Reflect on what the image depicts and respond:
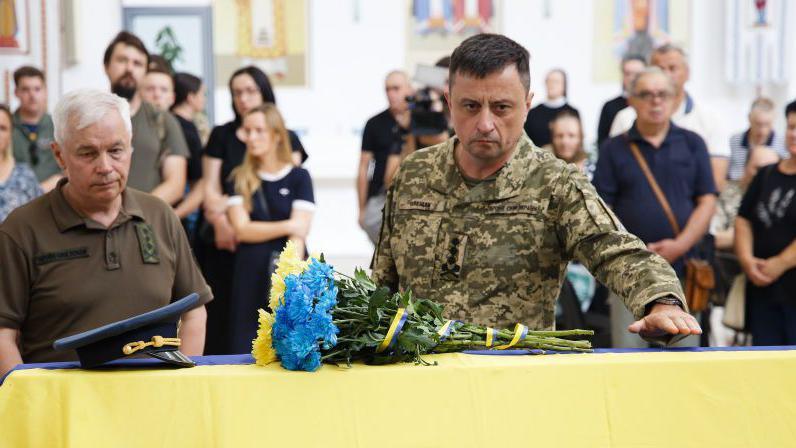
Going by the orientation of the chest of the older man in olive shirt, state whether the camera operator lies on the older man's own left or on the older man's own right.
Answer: on the older man's own left

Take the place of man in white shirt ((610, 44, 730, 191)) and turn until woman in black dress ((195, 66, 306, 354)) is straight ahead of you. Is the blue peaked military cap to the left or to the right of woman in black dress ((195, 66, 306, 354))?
left

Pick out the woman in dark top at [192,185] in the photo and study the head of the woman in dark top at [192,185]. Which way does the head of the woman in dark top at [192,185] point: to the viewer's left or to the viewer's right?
to the viewer's right

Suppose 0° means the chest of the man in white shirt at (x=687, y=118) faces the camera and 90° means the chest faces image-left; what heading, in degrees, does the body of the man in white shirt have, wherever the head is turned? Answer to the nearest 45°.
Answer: approximately 0°
